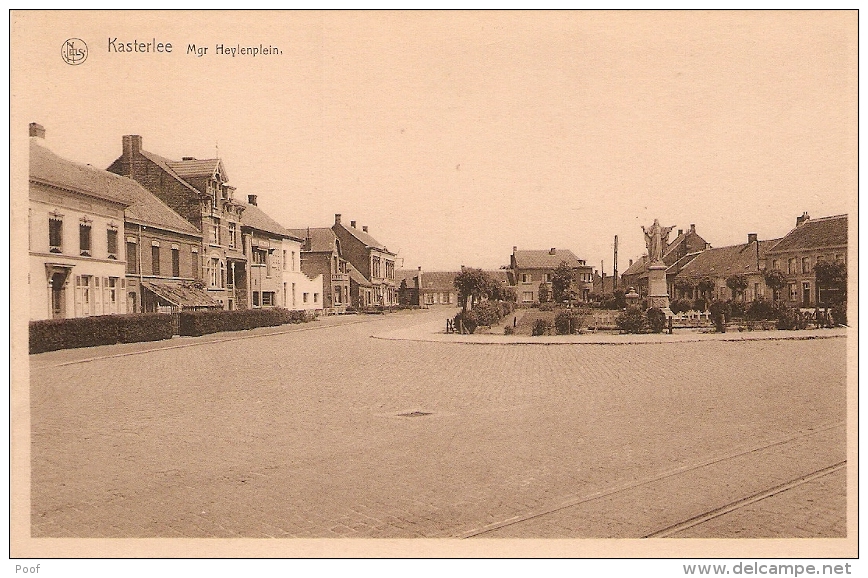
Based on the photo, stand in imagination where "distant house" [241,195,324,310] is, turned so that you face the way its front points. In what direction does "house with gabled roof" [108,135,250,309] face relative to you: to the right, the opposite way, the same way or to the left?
the same way

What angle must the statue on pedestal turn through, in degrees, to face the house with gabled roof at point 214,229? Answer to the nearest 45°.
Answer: approximately 90° to its right

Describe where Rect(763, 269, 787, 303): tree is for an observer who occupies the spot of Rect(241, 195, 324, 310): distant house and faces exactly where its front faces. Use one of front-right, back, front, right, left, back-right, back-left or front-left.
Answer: front

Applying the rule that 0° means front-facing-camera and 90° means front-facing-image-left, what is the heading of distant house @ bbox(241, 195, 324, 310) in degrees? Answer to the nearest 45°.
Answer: approximately 315°

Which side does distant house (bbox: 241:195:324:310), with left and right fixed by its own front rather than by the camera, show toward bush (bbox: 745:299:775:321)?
front

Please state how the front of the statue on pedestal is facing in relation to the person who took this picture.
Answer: facing the viewer

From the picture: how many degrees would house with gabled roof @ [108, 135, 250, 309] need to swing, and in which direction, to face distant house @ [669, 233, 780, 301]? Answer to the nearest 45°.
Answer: approximately 45° to its left

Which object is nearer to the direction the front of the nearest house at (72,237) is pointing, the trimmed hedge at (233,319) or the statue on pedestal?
the statue on pedestal

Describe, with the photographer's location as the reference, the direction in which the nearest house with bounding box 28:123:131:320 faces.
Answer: facing the viewer and to the right of the viewer

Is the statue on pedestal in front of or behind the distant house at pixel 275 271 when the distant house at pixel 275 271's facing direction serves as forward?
in front

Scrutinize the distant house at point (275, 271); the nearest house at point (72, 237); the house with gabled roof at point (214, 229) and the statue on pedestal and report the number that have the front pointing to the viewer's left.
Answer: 0

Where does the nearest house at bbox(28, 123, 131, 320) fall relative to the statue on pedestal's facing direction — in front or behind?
in front

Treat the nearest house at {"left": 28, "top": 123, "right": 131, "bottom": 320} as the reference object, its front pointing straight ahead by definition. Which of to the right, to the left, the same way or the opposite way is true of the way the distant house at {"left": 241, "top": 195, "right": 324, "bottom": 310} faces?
the same way

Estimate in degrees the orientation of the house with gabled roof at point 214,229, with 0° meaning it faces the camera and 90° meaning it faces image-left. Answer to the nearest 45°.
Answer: approximately 315°

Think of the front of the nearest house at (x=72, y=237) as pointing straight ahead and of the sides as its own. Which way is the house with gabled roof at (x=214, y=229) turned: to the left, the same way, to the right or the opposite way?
the same way
